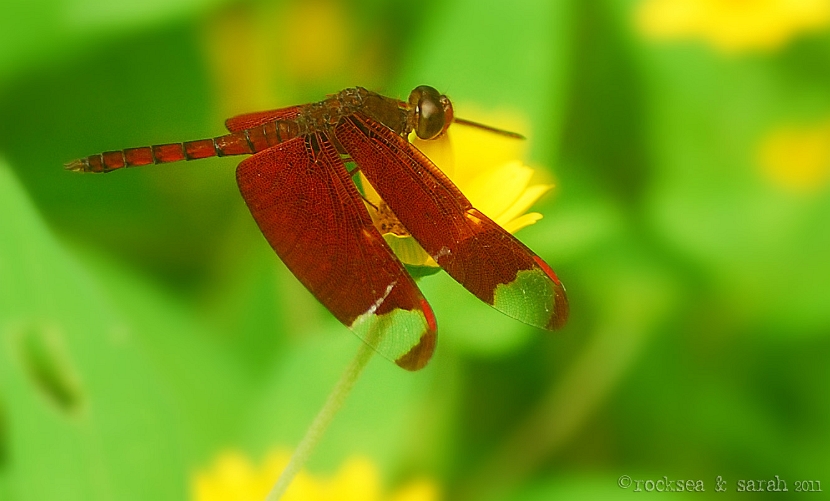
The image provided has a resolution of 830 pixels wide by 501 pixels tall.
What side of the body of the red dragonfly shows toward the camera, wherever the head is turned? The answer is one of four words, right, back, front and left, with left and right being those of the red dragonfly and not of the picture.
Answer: right

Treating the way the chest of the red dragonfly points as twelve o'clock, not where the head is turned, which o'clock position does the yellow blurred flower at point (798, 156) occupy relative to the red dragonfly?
The yellow blurred flower is roughly at 11 o'clock from the red dragonfly.

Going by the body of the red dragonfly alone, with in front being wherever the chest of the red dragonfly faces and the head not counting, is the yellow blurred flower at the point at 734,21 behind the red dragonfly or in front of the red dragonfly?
in front
